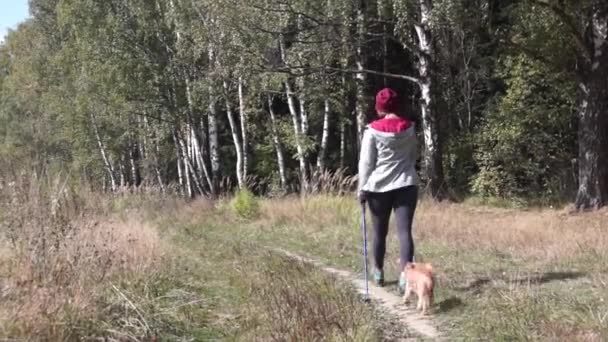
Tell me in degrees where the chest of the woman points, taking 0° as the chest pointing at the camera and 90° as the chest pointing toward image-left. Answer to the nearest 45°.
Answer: approximately 180°

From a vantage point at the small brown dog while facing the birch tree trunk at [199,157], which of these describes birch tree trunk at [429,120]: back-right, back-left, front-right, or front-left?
front-right

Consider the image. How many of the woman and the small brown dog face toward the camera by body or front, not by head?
0

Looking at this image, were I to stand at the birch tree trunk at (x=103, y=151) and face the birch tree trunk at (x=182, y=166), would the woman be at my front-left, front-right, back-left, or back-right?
front-right

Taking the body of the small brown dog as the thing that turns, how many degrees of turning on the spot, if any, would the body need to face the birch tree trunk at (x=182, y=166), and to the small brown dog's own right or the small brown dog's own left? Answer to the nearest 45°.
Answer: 0° — it already faces it

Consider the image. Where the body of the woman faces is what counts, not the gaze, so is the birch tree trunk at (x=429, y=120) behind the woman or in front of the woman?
in front

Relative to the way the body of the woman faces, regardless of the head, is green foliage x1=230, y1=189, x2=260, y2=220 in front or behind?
in front

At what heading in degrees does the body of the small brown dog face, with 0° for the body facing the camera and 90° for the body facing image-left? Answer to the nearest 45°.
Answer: approximately 135°

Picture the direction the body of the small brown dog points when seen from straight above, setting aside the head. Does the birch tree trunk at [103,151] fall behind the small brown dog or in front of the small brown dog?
in front
